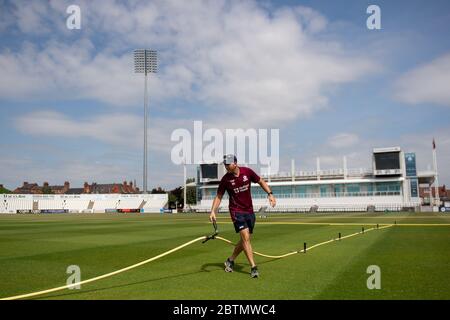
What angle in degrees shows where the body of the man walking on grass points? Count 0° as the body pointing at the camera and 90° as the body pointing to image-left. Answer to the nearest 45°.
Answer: approximately 0°
